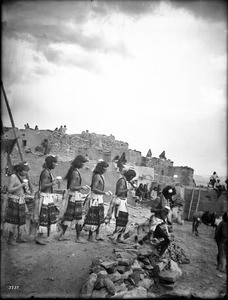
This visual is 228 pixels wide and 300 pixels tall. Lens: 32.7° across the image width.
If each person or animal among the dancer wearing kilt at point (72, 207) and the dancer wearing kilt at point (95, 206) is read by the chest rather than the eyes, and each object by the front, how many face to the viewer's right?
2

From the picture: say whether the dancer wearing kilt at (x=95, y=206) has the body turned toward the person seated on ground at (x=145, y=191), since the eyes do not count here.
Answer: no

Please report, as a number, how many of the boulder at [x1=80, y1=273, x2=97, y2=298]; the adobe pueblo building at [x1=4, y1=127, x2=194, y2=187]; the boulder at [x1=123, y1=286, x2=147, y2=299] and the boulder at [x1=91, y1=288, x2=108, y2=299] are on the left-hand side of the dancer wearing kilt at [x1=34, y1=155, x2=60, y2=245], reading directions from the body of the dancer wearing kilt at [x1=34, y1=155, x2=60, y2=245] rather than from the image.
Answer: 1

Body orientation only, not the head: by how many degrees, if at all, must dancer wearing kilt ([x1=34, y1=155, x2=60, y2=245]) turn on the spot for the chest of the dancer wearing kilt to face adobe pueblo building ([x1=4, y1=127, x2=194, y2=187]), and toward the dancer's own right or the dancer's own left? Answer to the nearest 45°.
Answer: approximately 90° to the dancer's own left

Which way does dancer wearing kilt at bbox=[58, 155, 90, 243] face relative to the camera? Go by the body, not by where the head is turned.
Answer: to the viewer's right

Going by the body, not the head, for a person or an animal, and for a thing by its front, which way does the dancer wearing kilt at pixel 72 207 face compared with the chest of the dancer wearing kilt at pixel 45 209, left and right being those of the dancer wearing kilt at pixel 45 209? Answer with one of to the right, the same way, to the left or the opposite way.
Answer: the same way

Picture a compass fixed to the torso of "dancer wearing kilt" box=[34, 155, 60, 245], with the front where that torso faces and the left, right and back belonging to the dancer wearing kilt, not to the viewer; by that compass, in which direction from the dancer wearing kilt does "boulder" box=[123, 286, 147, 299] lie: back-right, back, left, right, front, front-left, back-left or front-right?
front-right

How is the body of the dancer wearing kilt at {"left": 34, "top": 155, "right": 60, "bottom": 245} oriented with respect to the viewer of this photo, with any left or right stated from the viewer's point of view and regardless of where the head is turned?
facing to the right of the viewer

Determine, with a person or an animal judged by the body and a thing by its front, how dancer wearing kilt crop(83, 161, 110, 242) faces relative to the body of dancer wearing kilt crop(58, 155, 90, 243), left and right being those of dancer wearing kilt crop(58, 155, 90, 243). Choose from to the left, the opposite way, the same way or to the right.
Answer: the same way

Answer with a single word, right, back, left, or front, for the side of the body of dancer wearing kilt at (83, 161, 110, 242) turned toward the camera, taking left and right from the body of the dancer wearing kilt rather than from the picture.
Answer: right
